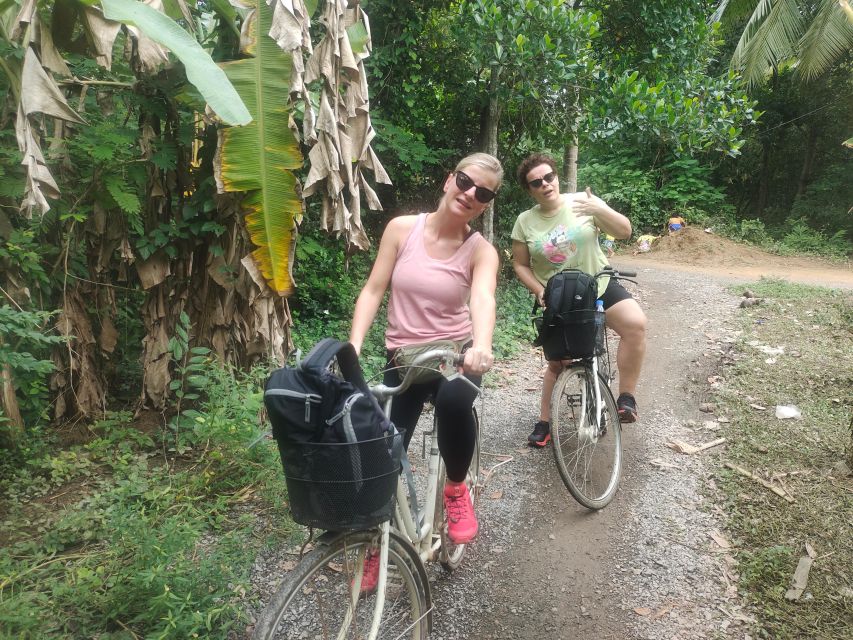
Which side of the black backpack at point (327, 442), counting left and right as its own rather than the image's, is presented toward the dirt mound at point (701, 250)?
back

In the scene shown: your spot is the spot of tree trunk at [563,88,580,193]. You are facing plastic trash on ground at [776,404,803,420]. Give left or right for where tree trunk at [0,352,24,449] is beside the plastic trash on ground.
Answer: right

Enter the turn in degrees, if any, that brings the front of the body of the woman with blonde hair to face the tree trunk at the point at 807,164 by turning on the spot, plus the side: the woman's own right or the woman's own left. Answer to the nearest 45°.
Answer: approximately 135° to the woman's own left

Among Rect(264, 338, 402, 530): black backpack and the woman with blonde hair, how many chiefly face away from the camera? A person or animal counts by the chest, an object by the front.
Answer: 0

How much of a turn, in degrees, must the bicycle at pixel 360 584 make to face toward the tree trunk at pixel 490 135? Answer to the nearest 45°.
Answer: approximately 135° to its right

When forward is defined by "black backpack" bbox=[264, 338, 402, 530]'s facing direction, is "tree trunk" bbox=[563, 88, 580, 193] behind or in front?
behind

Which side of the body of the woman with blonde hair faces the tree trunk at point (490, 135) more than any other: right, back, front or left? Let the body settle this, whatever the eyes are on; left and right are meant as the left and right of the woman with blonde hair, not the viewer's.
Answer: back

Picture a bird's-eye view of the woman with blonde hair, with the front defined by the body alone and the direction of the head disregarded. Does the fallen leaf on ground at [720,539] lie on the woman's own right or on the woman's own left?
on the woman's own left

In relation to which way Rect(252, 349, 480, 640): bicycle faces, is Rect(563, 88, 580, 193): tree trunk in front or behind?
behind

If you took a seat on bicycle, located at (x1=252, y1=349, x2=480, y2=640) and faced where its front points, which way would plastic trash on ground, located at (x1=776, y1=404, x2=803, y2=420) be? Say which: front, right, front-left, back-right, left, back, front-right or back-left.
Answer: back

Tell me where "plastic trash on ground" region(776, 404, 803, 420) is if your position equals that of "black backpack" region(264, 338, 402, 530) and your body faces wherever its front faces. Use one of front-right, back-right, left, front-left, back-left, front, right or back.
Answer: back
